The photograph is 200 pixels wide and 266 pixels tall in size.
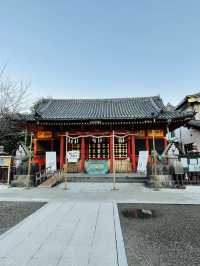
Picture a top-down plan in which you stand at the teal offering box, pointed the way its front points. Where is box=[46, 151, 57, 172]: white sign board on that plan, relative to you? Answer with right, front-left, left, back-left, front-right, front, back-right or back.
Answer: right

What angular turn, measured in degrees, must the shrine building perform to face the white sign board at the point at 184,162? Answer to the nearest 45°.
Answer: approximately 45° to its left

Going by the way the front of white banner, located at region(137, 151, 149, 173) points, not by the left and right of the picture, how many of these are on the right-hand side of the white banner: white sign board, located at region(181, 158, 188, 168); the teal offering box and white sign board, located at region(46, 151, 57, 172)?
2

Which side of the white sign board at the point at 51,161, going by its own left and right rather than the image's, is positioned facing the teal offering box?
left

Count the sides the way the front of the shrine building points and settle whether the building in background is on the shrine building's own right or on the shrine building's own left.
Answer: on the shrine building's own left

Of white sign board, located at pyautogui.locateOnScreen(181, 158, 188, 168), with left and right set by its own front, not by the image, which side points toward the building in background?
back

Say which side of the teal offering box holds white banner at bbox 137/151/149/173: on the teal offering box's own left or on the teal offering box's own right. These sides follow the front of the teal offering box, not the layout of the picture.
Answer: on the teal offering box's own left
